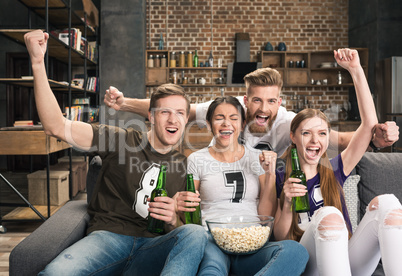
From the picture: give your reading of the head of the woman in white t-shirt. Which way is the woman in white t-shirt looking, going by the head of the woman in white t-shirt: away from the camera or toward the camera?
toward the camera

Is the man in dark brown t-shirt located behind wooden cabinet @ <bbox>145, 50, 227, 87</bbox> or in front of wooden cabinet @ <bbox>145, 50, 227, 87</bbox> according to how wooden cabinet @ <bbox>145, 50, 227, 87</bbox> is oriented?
in front

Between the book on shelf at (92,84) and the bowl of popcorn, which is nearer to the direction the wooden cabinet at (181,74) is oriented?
the bowl of popcorn

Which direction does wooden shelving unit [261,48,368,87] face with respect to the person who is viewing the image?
facing the viewer

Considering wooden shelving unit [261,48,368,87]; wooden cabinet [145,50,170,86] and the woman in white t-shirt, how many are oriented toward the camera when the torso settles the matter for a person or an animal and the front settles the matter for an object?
3

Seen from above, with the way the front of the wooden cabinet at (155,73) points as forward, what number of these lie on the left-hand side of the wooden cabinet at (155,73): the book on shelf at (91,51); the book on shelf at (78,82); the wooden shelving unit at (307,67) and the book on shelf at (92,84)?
1

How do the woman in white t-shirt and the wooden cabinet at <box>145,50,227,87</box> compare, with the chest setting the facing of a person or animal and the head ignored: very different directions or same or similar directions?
same or similar directions

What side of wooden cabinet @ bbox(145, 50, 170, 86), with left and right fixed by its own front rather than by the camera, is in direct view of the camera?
front

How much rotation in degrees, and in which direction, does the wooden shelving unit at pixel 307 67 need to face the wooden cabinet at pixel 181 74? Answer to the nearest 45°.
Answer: approximately 90° to its right

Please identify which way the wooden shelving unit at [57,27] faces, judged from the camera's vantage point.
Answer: facing the viewer and to the right of the viewer

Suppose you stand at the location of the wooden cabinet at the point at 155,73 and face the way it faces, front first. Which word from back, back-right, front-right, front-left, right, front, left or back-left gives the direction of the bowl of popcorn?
front

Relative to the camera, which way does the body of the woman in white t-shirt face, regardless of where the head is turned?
toward the camera

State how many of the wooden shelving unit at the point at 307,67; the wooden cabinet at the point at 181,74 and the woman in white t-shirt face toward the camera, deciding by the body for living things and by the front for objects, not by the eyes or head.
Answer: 3
